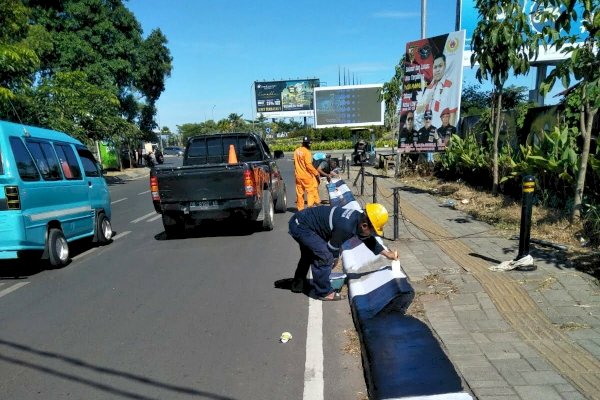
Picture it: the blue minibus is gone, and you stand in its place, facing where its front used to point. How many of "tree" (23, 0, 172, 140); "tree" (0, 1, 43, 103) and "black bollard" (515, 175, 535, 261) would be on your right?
1

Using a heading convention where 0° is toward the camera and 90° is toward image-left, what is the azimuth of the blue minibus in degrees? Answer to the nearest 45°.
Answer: approximately 225°

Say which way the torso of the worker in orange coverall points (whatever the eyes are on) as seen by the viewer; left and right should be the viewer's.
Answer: facing away from the viewer and to the right of the viewer

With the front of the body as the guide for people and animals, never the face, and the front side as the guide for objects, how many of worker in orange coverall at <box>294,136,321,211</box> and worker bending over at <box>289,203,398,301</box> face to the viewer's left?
0

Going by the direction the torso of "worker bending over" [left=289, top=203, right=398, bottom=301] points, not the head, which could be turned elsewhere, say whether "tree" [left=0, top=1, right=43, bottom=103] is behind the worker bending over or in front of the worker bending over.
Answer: behind

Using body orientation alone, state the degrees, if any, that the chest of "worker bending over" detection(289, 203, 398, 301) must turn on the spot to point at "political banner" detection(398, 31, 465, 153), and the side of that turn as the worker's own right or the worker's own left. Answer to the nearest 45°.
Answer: approximately 90° to the worker's own left

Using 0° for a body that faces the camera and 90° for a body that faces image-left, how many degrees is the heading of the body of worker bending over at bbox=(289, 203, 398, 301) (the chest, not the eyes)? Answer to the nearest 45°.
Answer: approximately 270°

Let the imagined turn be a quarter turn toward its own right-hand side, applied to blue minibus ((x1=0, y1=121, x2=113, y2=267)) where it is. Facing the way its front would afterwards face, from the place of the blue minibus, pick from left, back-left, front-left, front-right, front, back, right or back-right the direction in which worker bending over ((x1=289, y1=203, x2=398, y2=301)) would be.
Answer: front

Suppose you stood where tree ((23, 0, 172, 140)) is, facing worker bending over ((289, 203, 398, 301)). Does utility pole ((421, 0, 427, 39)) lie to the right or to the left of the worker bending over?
left

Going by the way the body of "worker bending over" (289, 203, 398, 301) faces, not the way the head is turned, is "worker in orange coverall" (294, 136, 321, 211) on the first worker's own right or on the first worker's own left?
on the first worker's own left

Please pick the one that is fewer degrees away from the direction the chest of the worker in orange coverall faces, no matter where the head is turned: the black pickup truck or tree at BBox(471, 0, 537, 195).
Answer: the tree

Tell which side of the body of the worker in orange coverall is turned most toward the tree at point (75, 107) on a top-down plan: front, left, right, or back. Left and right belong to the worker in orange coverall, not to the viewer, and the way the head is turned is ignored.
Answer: left
